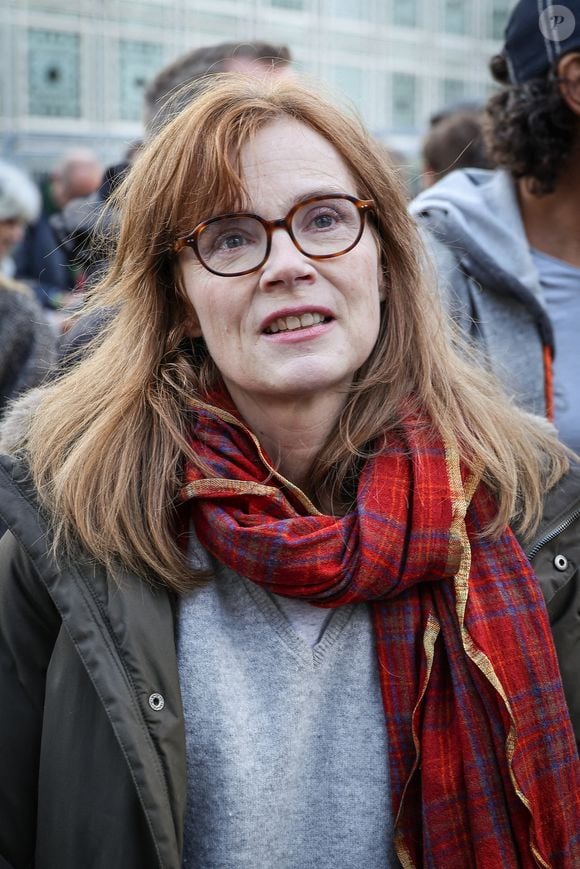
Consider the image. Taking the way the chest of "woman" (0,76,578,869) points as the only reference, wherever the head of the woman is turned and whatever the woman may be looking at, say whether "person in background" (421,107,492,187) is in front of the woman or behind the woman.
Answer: behind

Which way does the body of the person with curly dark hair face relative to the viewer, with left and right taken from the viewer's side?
facing the viewer and to the right of the viewer

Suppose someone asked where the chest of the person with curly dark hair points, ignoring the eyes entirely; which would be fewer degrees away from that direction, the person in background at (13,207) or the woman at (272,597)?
the woman

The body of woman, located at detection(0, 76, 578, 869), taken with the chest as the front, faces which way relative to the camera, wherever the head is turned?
toward the camera

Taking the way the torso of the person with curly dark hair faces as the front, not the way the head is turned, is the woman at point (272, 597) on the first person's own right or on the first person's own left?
on the first person's own right

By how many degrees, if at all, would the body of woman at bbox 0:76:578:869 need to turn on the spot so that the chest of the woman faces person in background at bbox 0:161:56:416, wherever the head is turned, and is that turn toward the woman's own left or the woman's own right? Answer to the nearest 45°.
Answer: approximately 135° to the woman's own right

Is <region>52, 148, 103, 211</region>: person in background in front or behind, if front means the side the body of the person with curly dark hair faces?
behind

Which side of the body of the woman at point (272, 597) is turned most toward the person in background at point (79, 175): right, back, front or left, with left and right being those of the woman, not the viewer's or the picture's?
back

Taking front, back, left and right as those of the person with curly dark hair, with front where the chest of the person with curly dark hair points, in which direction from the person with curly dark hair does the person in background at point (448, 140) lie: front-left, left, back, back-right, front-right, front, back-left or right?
back-left

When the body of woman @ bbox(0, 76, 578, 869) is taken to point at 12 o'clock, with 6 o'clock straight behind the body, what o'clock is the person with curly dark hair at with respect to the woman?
The person with curly dark hair is roughly at 7 o'clock from the woman.

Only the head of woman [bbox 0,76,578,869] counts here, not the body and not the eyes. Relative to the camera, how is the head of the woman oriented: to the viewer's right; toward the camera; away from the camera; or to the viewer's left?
toward the camera

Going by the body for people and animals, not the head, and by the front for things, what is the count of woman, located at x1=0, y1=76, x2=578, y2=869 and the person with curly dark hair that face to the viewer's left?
0
